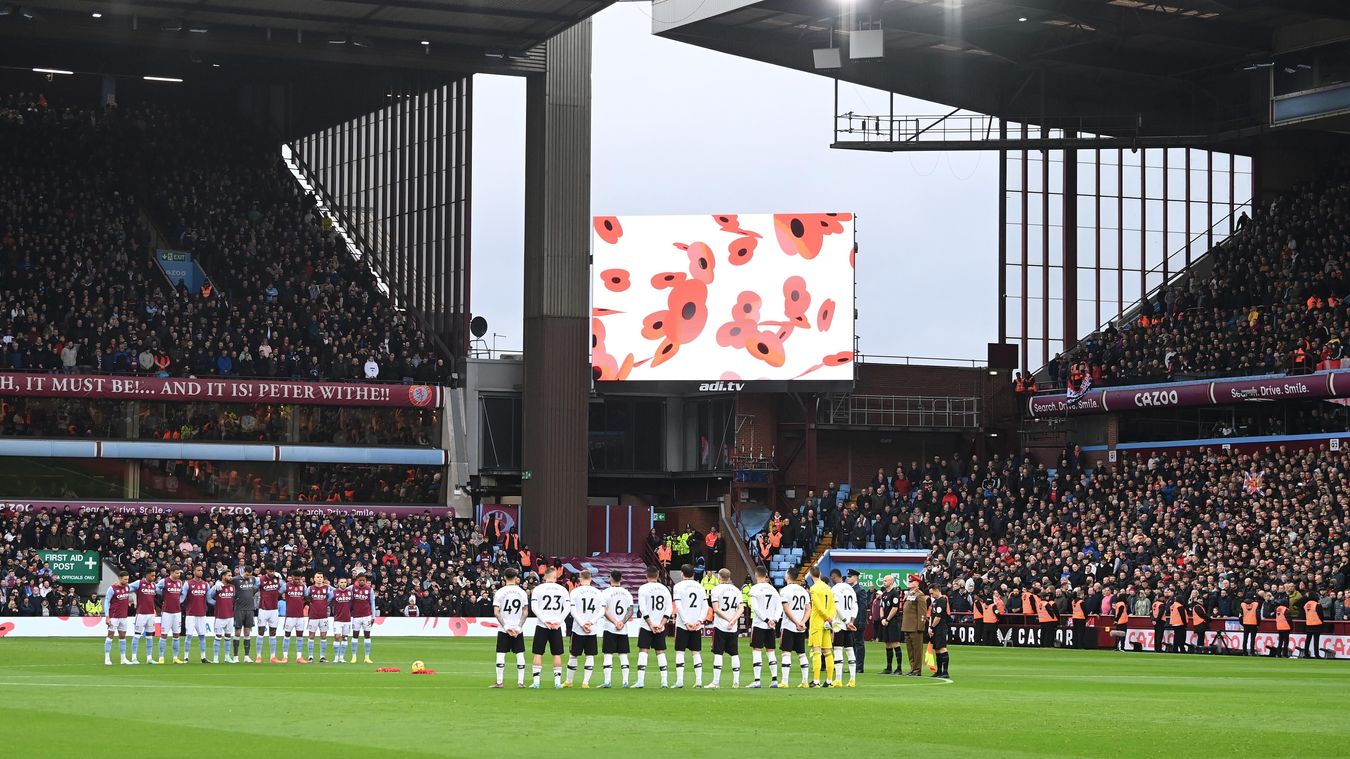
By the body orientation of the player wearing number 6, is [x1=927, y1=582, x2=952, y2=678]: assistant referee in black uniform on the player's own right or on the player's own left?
on the player's own right

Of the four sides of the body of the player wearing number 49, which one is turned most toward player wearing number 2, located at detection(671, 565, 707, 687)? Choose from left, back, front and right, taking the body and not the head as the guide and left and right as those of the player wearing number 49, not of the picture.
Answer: right

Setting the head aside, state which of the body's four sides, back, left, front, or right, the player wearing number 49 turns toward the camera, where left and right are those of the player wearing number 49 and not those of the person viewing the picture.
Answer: back

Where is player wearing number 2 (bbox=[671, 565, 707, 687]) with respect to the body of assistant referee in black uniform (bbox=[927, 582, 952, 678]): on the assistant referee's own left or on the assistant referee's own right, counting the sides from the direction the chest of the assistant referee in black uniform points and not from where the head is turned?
on the assistant referee's own left

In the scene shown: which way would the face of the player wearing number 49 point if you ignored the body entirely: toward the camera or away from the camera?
away from the camera

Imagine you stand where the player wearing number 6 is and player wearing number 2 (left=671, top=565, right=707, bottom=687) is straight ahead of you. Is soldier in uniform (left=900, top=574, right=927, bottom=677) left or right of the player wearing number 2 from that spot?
left

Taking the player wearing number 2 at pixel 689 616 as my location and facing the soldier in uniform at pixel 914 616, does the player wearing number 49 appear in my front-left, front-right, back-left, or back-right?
back-left

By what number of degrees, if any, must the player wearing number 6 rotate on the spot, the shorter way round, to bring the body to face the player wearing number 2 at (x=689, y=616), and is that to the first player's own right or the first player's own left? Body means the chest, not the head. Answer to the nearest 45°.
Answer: approximately 90° to the first player's own right

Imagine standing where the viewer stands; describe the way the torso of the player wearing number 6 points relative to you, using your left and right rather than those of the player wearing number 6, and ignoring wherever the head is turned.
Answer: facing away from the viewer

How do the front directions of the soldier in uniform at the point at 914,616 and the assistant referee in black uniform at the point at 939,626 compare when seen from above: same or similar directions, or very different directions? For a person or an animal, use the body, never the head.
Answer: same or similar directions

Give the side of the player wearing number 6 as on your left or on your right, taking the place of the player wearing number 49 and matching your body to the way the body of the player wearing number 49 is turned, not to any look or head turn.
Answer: on your right
